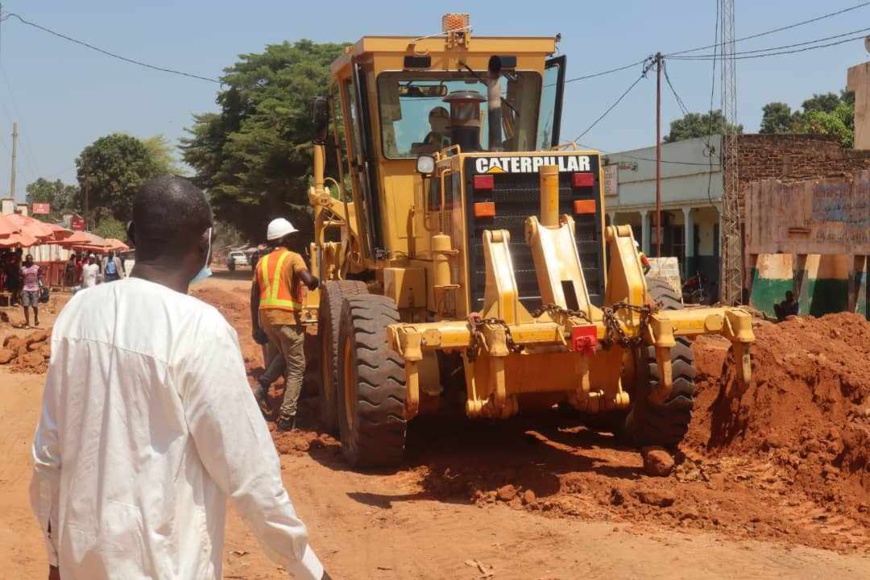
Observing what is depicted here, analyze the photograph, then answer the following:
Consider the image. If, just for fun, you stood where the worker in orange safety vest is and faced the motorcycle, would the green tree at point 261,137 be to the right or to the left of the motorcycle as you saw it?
left

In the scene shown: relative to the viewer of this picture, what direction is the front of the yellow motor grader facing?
facing away from the viewer

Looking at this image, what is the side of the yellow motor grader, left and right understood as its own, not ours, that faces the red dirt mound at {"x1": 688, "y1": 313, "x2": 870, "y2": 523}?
right

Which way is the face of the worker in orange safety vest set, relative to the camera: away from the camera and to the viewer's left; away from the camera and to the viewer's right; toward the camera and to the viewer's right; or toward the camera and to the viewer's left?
away from the camera and to the viewer's right

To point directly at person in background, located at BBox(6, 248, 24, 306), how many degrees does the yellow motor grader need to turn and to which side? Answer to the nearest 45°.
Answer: approximately 45° to its left

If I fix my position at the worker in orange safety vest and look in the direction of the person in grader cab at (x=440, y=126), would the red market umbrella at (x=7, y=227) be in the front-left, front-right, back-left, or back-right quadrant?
front-left

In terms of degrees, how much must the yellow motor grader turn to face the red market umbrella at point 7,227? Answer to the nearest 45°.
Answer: approximately 45° to its left
